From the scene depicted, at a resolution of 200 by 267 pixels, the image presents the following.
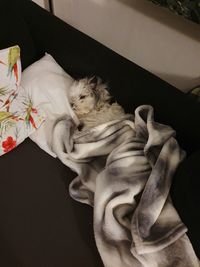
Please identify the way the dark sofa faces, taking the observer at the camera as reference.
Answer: facing the viewer and to the left of the viewer
